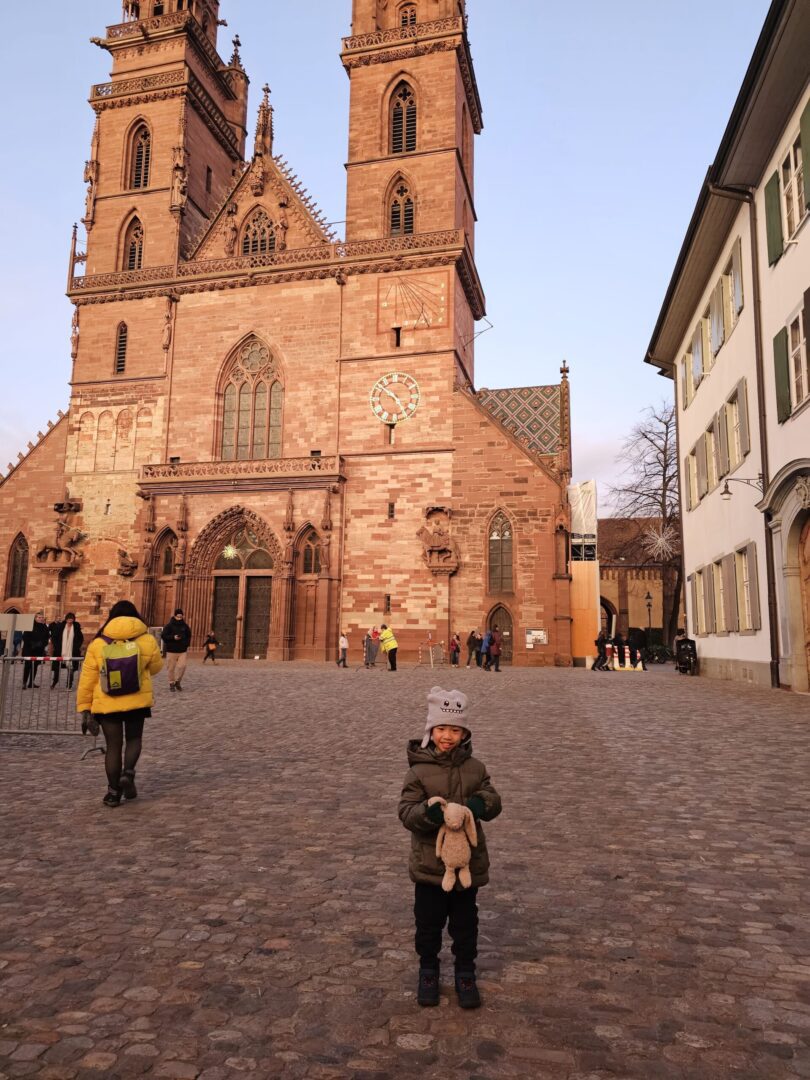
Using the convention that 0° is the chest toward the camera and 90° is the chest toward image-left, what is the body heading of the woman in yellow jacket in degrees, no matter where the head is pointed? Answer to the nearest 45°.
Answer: approximately 180°

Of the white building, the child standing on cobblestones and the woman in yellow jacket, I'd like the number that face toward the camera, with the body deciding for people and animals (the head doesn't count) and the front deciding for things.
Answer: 1

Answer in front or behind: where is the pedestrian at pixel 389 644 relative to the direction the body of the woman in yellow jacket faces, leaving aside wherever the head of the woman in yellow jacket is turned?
in front

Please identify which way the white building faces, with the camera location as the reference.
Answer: facing to the left of the viewer

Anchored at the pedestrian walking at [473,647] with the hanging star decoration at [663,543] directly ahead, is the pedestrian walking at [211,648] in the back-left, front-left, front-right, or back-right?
back-left

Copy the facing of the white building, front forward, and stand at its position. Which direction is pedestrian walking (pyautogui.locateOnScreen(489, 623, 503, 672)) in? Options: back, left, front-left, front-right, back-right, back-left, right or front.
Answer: front-right

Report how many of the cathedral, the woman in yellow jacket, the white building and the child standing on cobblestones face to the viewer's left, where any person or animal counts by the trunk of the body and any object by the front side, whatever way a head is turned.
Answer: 1

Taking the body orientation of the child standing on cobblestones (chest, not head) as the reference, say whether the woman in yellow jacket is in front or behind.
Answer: behind

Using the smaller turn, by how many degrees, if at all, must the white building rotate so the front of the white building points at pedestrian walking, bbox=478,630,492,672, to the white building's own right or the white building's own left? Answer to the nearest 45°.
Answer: approximately 45° to the white building's own right

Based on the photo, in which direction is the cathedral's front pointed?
toward the camera

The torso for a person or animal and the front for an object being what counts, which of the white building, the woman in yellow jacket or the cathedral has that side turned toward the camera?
the cathedral

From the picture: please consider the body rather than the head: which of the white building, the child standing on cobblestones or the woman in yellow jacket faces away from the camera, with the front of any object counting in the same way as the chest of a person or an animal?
the woman in yellow jacket

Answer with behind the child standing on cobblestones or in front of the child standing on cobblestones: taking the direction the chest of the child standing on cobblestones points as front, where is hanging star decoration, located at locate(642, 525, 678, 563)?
behind
